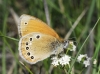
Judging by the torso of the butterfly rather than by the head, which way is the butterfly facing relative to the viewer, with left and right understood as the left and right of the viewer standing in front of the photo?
facing to the right of the viewer
